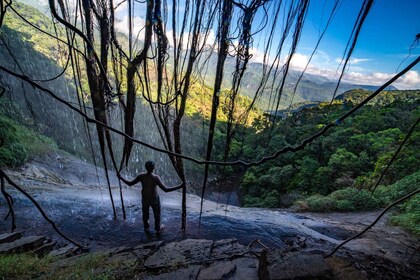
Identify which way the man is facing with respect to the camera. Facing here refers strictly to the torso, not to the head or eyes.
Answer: away from the camera

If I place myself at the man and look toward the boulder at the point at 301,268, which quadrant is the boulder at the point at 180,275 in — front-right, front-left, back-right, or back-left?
front-right

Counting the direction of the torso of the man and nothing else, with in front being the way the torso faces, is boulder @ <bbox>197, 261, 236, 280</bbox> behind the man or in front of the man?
behind

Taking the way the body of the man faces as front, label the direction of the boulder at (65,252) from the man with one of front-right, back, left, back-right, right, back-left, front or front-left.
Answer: back-left

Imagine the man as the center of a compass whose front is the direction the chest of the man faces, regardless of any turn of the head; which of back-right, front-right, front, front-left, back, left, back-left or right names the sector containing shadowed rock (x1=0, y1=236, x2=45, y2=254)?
back-left

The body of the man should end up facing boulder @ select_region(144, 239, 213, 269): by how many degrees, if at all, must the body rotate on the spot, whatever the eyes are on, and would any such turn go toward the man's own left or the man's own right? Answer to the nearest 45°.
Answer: approximately 180°
